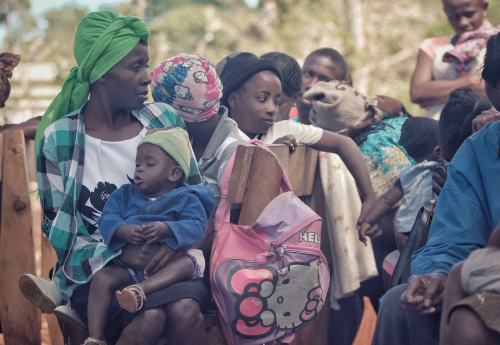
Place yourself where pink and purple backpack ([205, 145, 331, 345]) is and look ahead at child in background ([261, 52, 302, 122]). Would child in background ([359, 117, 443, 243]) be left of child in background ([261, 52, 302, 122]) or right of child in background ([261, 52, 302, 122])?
right

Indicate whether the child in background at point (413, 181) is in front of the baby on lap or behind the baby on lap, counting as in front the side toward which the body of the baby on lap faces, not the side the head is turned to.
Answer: behind

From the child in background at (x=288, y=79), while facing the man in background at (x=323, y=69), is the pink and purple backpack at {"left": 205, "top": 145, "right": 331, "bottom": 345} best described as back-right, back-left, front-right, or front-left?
back-right

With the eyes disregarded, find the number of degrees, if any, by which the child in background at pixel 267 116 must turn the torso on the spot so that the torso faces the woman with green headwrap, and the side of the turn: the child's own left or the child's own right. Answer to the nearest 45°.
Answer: approximately 90° to the child's own right

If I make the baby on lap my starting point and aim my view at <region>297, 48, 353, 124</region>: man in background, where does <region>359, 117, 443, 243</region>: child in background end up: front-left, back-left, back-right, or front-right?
front-right

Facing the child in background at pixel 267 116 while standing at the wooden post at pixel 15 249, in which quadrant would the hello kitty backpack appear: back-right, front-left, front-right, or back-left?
front-right

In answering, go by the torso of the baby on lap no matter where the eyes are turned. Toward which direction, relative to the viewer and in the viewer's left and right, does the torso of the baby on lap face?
facing the viewer and to the left of the viewer

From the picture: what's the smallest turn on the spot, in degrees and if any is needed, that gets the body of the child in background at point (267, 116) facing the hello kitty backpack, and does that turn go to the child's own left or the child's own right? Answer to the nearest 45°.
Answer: approximately 45° to the child's own right

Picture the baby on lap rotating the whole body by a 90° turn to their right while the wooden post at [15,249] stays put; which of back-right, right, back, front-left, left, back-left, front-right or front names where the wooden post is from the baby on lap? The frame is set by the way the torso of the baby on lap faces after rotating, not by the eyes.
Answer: front

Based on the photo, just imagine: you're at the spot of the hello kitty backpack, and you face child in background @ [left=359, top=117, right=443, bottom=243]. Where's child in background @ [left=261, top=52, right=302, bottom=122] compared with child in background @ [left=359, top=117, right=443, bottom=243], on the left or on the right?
left

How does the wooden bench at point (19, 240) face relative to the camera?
toward the camera

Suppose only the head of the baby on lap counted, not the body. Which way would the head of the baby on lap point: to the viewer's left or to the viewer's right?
to the viewer's left

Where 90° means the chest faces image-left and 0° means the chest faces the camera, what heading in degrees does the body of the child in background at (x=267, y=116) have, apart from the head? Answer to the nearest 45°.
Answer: approximately 315°

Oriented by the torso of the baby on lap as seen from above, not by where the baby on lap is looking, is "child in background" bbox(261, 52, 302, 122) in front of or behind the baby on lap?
behind
